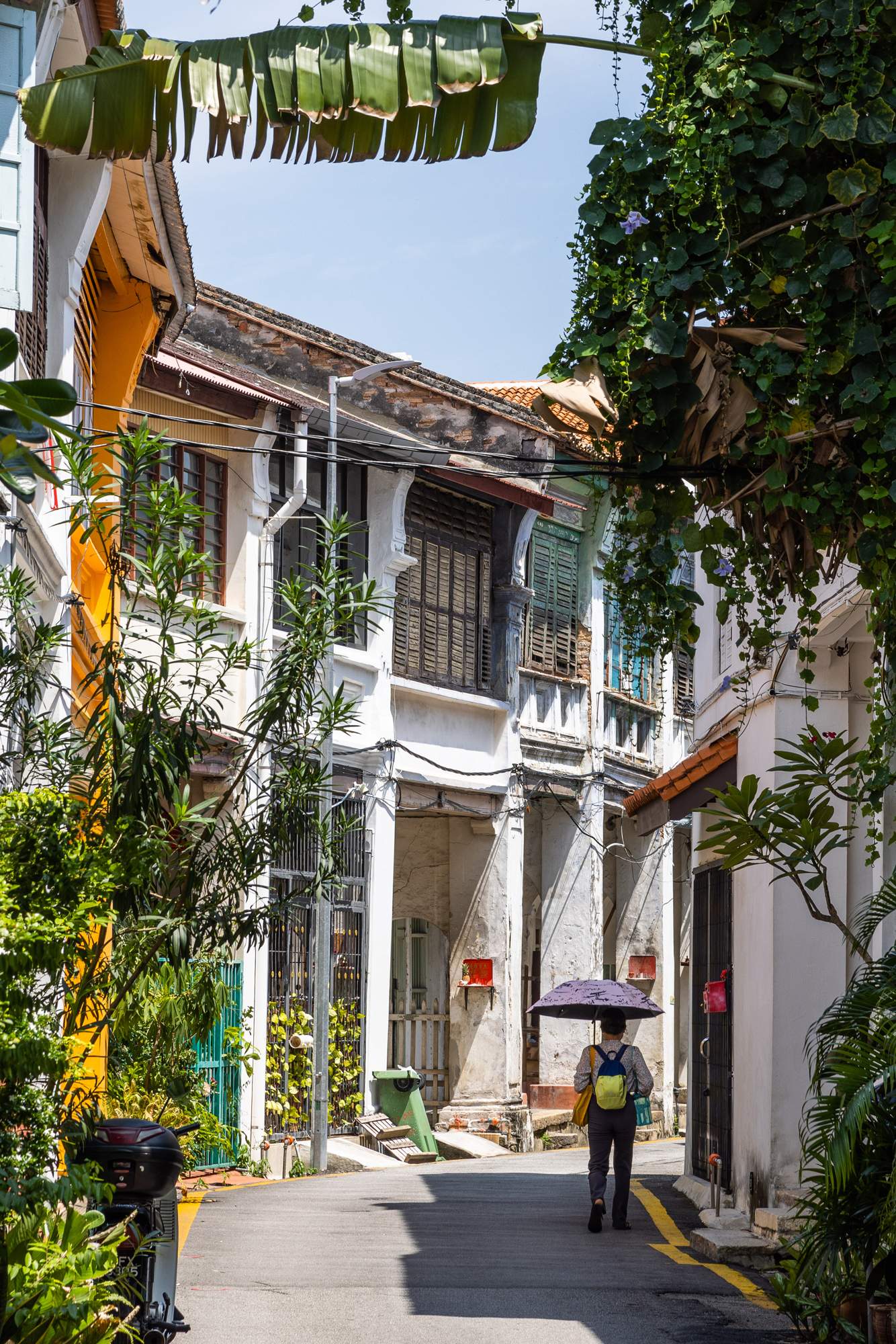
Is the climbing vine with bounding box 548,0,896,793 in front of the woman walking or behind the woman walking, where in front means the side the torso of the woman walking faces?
behind

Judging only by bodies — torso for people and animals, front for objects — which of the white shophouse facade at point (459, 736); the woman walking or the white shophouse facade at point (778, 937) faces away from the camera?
the woman walking

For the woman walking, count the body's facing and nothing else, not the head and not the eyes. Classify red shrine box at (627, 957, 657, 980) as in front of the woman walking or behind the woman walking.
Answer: in front

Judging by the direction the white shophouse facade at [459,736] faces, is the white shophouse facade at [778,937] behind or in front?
in front

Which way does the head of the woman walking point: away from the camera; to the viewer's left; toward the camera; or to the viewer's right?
away from the camera

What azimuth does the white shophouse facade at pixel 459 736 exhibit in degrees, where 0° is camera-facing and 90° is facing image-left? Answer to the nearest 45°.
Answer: approximately 315°

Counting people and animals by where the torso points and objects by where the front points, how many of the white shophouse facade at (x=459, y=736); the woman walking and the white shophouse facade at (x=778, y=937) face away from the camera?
1

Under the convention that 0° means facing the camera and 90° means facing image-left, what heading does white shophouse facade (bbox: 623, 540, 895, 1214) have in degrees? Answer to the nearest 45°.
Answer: approximately 45°

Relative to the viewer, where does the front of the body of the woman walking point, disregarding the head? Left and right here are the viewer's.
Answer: facing away from the viewer

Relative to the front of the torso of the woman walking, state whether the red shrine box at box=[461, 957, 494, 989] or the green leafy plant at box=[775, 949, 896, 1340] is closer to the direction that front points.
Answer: the red shrine box

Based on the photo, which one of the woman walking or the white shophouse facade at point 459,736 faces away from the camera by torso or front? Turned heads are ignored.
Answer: the woman walking
